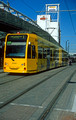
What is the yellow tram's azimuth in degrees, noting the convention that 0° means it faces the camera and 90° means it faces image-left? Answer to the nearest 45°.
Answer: approximately 45°
